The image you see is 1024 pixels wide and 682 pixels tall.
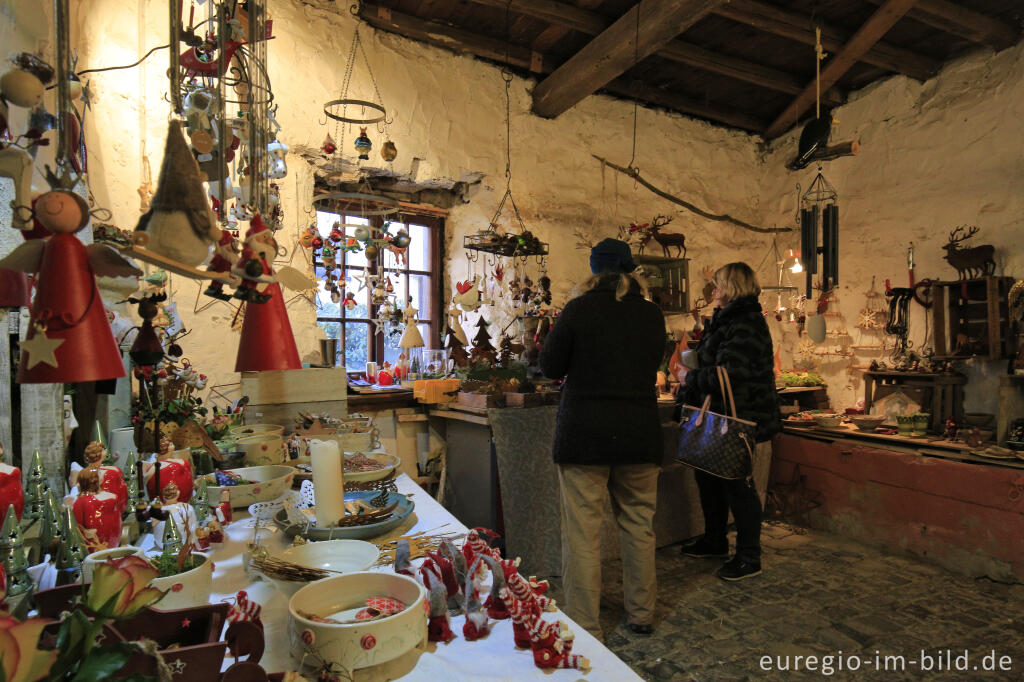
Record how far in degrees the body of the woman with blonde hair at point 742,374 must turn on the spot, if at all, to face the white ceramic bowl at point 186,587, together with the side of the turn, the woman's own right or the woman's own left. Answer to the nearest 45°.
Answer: approximately 90° to the woman's own left

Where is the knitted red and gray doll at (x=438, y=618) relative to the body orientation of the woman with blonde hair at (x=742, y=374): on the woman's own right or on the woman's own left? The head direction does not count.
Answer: on the woman's own left

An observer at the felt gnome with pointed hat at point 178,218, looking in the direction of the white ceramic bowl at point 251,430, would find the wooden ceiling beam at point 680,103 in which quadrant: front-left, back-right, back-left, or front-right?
front-right

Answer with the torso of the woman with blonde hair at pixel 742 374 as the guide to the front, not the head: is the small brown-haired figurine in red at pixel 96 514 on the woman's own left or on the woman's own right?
on the woman's own left

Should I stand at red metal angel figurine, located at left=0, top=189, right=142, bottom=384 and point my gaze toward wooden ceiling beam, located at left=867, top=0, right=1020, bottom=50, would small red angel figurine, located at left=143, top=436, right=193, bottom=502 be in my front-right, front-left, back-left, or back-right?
front-left

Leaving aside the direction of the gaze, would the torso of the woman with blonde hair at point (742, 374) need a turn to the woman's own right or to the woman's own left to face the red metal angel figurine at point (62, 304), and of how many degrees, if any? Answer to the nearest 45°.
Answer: approximately 90° to the woman's own left

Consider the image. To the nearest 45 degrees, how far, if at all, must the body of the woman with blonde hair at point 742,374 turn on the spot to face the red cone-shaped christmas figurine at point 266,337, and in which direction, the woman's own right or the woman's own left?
approximately 90° to the woman's own left

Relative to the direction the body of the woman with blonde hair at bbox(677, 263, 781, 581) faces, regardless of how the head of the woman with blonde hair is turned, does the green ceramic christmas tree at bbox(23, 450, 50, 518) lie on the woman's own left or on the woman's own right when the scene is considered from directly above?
on the woman's own left
